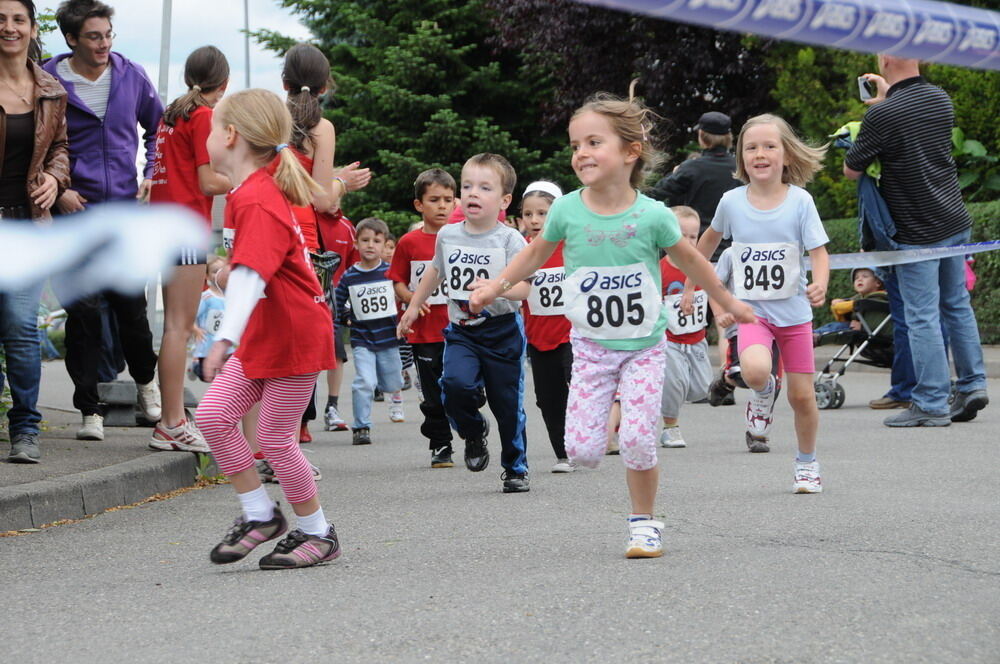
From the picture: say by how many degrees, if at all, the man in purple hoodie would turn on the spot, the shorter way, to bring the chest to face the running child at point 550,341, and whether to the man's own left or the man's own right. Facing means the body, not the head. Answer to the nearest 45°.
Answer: approximately 90° to the man's own left

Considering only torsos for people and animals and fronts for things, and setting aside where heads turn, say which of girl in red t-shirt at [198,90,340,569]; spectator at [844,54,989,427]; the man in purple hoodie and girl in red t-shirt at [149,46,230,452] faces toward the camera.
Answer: the man in purple hoodie

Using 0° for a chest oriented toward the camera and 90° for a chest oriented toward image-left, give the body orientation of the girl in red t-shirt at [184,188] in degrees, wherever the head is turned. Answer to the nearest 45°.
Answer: approximately 225°

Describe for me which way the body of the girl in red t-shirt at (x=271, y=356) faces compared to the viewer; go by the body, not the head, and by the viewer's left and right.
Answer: facing to the left of the viewer

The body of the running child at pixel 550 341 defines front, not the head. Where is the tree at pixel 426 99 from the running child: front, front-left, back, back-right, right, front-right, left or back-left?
back

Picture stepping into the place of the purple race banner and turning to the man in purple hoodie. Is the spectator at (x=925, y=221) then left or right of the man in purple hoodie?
right

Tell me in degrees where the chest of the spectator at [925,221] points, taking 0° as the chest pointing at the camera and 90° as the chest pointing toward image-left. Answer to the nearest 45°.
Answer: approximately 135°

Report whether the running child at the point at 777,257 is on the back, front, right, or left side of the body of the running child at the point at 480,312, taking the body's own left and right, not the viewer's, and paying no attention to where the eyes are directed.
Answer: left
